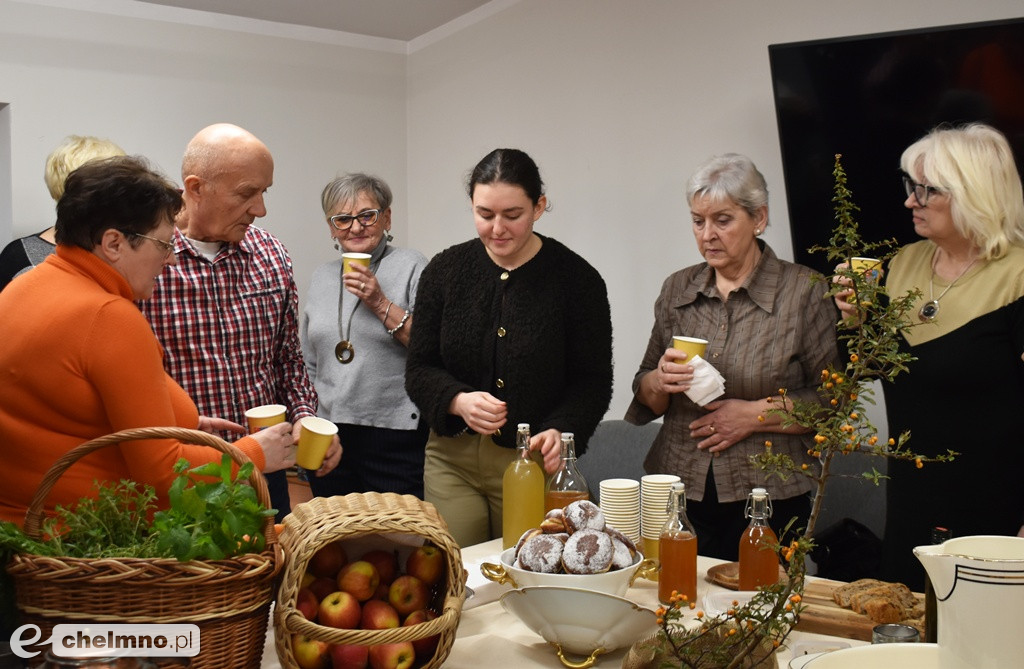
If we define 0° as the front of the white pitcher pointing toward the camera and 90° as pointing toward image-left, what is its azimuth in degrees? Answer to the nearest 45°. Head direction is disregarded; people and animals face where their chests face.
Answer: approximately 90°

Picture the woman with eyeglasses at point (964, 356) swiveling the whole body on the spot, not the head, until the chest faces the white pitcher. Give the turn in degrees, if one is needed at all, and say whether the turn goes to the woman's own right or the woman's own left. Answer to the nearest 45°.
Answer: approximately 45° to the woman's own left

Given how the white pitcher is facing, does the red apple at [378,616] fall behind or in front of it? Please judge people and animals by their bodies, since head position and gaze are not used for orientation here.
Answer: in front

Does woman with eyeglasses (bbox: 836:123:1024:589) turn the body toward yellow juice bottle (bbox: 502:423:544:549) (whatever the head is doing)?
yes

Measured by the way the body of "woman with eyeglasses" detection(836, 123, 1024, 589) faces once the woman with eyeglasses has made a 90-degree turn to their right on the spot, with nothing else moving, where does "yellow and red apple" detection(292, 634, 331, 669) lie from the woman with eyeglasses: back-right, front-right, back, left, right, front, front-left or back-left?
left

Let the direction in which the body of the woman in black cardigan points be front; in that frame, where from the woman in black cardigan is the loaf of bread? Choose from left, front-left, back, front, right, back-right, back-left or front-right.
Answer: front-left

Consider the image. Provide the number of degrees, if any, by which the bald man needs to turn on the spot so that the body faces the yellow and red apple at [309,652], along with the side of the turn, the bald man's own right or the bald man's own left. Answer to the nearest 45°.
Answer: approximately 45° to the bald man's own right

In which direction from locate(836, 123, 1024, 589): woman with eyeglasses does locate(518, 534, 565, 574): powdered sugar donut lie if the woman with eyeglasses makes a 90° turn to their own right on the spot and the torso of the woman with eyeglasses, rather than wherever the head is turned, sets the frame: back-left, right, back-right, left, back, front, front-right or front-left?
left

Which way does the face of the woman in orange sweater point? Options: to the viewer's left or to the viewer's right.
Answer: to the viewer's right

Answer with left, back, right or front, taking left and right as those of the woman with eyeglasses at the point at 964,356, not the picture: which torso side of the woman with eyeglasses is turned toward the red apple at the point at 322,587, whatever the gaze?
front

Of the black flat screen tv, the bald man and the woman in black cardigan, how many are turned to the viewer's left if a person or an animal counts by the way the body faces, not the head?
0

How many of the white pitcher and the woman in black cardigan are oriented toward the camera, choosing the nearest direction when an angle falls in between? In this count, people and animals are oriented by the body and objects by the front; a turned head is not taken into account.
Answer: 1

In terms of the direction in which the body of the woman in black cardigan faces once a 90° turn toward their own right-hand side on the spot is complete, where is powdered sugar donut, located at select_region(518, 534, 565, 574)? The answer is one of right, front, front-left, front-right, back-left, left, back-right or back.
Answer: left

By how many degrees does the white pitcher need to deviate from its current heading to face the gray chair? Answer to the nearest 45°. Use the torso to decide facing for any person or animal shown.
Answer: approximately 45° to its right

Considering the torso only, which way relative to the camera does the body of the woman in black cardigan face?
toward the camera

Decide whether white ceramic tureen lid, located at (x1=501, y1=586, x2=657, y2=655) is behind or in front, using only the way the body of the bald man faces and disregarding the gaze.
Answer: in front

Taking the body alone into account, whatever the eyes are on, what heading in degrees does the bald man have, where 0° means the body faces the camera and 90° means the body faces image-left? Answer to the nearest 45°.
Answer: approximately 315°
